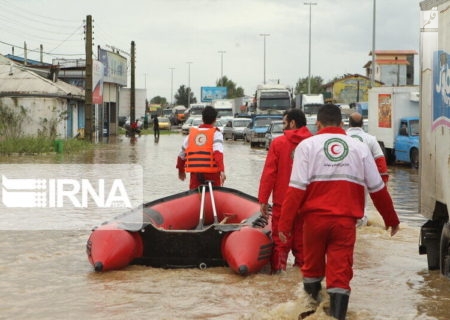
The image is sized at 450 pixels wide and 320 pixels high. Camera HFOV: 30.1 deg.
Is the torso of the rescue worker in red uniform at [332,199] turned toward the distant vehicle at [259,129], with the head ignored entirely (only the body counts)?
yes

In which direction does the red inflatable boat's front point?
away from the camera

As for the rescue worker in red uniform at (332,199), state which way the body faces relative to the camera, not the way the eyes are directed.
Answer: away from the camera

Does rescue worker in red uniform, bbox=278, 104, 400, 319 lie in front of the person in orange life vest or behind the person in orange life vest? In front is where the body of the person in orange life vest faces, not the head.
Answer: behind

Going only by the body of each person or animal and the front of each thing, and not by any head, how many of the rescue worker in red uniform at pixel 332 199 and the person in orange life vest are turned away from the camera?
2

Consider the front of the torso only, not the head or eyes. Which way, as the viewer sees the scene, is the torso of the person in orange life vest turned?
away from the camera

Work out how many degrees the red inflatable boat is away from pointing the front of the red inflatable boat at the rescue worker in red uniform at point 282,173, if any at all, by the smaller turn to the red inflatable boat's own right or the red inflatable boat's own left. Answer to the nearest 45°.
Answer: approximately 135° to the red inflatable boat's own right

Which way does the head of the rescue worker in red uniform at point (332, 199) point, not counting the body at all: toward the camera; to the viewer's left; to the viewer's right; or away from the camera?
away from the camera
